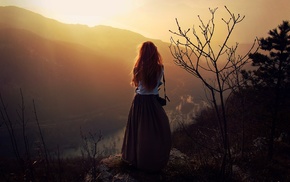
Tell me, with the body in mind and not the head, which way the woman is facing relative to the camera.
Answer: away from the camera

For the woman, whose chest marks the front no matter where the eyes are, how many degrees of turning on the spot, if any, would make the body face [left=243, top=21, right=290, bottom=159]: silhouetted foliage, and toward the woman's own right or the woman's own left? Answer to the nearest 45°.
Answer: approximately 45° to the woman's own right

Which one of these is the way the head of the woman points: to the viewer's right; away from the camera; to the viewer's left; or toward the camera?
away from the camera

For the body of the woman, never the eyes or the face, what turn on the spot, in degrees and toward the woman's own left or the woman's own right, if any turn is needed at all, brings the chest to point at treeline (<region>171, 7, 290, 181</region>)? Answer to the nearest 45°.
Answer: approximately 45° to the woman's own right
